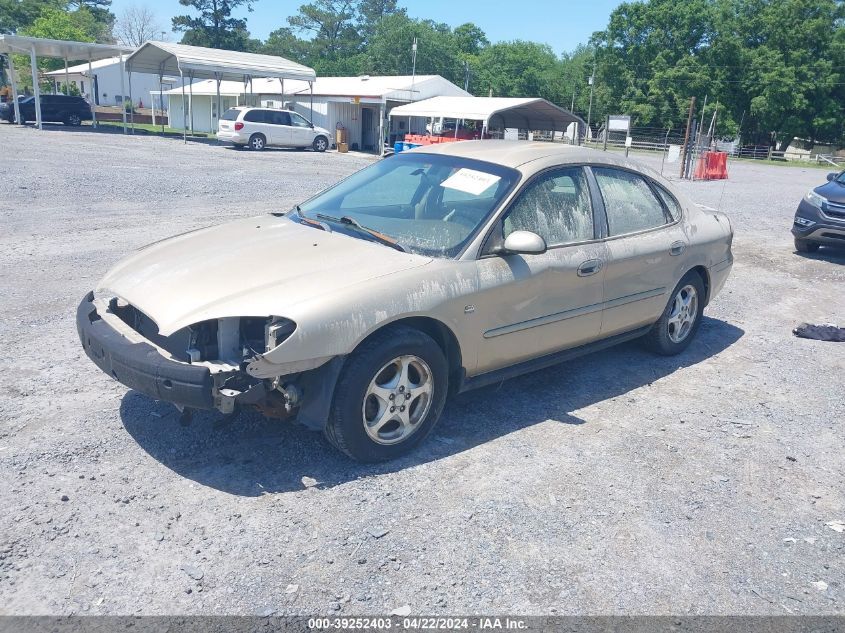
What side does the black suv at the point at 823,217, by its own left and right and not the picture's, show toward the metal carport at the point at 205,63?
right

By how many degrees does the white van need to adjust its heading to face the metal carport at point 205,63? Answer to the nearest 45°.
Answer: approximately 90° to its left

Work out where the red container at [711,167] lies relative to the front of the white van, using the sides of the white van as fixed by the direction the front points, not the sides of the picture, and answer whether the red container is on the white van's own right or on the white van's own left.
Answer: on the white van's own right

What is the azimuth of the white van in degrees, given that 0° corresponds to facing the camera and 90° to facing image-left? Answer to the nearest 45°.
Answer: approximately 225°

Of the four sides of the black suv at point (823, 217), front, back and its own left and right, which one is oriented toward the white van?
right
